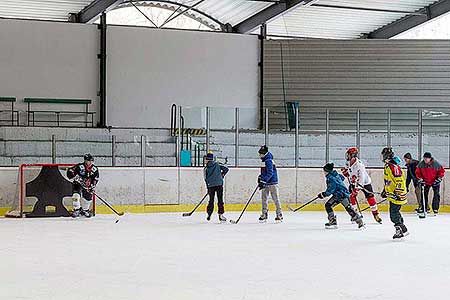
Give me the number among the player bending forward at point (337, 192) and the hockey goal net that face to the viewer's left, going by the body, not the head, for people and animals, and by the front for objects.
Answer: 1

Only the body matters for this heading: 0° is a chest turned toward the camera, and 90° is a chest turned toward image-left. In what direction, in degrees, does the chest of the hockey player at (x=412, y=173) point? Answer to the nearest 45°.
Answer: approximately 45°

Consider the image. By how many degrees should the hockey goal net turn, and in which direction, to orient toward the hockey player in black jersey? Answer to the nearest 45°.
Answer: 0° — it already faces them

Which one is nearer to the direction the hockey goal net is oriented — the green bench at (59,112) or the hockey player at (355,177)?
the hockey player

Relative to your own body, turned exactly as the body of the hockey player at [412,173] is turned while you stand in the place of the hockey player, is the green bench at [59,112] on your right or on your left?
on your right

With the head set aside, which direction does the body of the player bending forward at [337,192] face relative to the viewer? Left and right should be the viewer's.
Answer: facing to the left of the viewer
